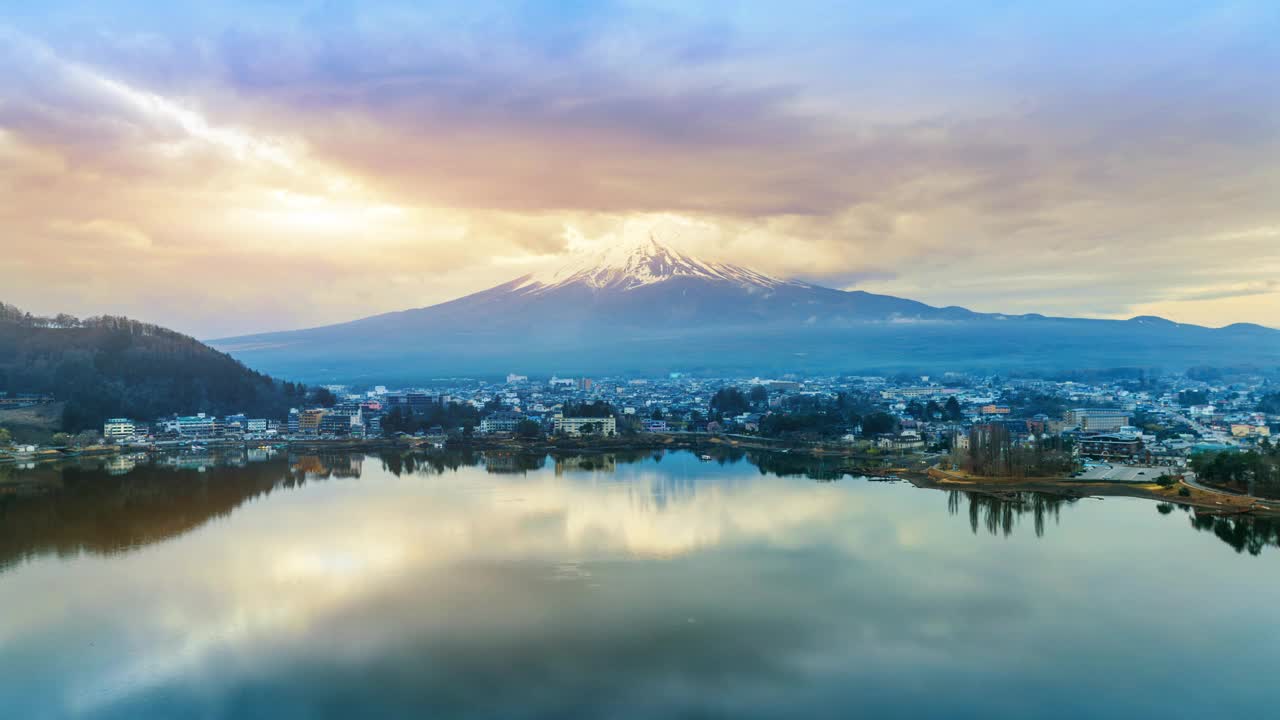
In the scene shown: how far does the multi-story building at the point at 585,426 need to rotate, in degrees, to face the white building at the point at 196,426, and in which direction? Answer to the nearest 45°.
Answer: approximately 90° to its right

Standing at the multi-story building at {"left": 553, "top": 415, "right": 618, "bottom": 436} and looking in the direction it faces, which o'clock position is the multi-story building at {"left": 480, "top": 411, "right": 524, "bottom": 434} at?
the multi-story building at {"left": 480, "top": 411, "right": 524, "bottom": 434} is roughly at 4 o'clock from the multi-story building at {"left": 553, "top": 415, "right": 618, "bottom": 436}.

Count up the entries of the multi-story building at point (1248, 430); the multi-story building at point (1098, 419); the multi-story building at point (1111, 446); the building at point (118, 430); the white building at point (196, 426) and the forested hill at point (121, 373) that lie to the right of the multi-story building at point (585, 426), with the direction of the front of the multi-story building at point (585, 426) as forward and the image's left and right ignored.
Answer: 3

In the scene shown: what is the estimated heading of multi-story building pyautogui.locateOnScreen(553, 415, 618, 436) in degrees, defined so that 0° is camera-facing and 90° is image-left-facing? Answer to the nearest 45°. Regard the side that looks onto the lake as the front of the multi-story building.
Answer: approximately 0°

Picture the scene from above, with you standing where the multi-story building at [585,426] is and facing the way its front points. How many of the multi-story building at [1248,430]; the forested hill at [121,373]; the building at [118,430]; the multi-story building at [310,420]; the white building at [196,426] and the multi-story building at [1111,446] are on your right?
4

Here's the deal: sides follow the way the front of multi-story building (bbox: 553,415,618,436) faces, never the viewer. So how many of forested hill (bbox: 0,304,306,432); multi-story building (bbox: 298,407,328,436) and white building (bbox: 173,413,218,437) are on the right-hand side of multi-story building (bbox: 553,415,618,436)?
3

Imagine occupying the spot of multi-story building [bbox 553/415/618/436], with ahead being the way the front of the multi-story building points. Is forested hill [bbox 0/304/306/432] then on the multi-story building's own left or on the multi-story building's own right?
on the multi-story building's own right

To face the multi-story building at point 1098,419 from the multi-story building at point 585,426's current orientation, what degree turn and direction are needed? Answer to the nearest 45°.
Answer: approximately 90° to its left

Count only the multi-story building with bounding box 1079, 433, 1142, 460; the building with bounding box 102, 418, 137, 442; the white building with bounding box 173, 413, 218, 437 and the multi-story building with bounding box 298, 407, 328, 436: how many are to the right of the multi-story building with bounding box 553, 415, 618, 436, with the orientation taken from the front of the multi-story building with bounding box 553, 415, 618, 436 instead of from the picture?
3

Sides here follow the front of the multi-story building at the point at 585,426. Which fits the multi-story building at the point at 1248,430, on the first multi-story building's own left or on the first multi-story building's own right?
on the first multi-story building's own left

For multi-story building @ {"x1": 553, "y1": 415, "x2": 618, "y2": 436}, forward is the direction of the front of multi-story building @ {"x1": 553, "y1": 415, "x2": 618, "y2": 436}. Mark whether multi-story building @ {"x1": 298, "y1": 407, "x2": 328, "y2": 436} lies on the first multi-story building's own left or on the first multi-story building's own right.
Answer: on the first multi-story building's own right

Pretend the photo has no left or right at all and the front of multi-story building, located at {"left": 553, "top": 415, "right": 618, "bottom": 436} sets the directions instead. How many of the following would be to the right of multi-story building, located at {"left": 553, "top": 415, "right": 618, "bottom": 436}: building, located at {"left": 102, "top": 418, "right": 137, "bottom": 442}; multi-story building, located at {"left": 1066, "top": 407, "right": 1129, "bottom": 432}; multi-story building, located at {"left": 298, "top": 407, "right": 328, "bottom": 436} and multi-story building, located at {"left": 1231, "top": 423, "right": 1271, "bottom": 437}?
2
